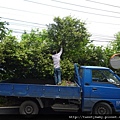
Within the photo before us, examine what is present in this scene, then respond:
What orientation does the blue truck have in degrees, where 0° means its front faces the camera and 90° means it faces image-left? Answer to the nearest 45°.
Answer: approximately 270°

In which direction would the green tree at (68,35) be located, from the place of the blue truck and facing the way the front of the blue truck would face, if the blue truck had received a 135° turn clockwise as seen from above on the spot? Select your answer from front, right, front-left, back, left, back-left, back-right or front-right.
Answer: back-right
